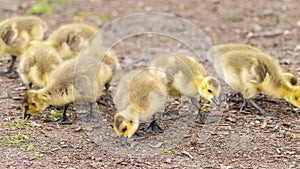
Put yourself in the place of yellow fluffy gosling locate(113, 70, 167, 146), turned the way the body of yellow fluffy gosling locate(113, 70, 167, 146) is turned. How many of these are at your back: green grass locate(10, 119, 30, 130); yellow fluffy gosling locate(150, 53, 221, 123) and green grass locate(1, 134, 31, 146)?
1

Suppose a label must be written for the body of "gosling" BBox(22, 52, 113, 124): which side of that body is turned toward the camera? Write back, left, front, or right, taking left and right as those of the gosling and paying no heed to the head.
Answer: left

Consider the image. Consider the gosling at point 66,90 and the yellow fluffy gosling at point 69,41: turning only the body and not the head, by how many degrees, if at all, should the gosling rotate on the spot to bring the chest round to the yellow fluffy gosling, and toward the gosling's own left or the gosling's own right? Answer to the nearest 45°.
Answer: approximately 90° to the gosling's own right

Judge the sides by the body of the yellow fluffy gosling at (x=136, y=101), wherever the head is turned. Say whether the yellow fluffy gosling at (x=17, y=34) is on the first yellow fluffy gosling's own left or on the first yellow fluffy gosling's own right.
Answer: on the first yellow fluffy gosling's own right

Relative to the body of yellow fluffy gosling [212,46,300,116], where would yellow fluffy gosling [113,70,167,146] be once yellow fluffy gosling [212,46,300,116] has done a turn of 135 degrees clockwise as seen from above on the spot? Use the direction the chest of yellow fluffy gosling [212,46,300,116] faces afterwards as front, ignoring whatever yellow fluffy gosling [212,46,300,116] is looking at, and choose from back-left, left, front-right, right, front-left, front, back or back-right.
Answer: front

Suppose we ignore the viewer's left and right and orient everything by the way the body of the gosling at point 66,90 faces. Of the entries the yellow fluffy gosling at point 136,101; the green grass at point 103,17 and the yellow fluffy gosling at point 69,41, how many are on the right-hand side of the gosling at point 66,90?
2

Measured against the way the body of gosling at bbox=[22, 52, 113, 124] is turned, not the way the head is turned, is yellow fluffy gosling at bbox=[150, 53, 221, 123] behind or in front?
behind

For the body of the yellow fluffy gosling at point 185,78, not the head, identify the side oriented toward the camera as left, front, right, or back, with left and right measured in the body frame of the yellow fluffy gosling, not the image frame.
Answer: right

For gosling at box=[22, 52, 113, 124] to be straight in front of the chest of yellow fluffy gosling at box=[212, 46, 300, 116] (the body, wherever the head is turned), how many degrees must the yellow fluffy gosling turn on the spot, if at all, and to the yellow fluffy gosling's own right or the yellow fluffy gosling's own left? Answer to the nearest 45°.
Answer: approximately 180°

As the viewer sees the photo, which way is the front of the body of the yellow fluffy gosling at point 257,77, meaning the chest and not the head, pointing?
to the viewer's right

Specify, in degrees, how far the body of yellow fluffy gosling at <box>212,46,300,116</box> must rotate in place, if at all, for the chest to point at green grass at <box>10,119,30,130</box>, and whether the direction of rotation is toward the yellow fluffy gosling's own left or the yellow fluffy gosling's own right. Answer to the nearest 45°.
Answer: approximately 135° to the yellow fluffy gosling's own right
